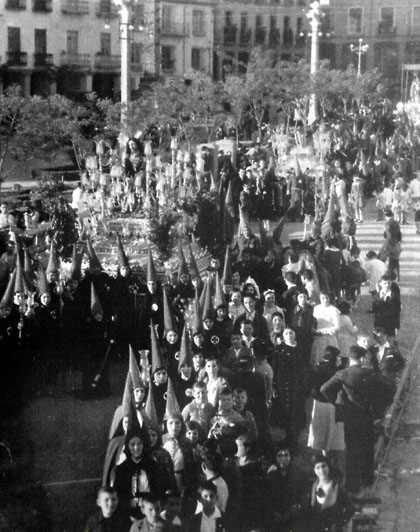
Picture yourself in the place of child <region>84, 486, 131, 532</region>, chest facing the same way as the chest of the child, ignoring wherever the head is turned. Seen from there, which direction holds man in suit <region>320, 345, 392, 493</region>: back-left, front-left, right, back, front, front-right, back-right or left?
back-left

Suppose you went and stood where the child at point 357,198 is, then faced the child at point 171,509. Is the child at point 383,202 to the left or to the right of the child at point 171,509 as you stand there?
left

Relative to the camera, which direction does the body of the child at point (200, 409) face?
toward the camera

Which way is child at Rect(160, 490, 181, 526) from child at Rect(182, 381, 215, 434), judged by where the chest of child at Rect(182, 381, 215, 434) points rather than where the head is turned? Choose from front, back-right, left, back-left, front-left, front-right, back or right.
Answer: front

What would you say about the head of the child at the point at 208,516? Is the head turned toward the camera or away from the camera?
toward the camera

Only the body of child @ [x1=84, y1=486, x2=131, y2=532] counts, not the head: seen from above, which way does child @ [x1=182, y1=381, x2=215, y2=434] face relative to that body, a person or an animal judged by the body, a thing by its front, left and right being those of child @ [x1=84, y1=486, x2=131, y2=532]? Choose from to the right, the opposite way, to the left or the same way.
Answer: the same way

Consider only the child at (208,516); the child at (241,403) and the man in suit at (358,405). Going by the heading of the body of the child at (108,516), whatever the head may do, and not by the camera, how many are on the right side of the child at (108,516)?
0

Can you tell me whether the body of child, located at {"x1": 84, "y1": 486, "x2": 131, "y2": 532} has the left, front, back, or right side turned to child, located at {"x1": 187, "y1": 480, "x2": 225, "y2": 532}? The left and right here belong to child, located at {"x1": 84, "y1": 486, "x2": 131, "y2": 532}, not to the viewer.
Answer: left

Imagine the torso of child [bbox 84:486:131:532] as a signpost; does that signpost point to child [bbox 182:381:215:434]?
no

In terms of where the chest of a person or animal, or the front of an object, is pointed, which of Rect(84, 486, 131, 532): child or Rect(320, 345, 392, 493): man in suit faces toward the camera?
the child

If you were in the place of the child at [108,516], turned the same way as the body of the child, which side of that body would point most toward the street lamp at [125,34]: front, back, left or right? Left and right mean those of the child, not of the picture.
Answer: back

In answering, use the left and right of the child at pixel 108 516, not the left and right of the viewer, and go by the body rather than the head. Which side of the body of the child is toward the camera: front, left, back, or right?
front

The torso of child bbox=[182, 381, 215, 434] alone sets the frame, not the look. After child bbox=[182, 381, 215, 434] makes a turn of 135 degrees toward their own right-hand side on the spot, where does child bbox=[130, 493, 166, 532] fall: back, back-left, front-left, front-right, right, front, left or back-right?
back-left

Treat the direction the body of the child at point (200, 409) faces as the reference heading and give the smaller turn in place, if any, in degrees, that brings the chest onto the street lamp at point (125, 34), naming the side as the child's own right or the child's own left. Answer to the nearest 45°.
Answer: approximately 180°

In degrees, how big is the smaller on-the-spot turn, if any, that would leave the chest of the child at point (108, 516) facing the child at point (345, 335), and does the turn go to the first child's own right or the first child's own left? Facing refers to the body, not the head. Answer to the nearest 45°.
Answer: approximately 135° to the first child's own left
